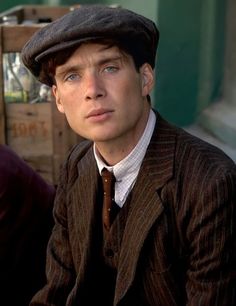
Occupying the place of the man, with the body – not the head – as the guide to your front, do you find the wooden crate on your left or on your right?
on your right

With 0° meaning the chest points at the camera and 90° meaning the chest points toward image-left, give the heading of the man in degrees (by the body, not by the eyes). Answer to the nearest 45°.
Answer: approximately 45°
